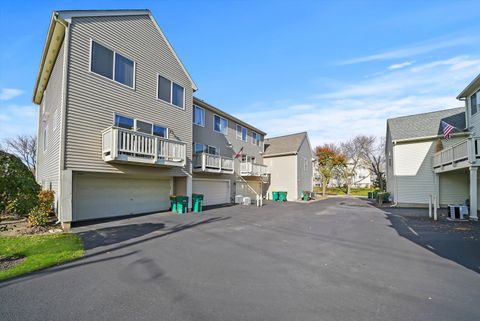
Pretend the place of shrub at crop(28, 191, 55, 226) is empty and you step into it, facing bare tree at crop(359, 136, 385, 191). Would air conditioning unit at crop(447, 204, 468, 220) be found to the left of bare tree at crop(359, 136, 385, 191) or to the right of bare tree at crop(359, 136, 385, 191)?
right

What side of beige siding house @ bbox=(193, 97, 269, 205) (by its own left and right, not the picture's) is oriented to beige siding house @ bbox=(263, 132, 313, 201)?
left

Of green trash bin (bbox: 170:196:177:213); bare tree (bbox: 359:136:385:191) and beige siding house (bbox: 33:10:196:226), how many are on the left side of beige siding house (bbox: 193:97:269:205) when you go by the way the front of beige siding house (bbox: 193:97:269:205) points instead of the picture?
1

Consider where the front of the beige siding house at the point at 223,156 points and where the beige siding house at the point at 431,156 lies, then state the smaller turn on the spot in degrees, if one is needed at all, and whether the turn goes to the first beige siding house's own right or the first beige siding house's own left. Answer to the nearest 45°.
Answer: approximately 45° to the first beige siding house's own left

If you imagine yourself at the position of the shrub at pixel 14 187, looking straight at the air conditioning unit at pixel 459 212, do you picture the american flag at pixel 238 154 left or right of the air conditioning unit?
left

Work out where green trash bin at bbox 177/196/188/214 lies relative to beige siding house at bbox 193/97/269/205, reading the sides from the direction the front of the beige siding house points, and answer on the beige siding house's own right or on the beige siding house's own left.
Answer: on the beige siding house's own right

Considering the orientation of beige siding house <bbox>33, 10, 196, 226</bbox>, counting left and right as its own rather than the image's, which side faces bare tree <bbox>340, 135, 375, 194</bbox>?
left

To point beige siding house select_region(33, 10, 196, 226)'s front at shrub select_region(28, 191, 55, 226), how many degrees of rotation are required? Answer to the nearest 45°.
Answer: approximately 90° to its right

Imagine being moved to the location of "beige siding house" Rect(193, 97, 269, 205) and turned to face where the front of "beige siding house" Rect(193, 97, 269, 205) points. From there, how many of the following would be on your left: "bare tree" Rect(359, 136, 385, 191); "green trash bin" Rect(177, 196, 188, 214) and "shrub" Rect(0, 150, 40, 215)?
1

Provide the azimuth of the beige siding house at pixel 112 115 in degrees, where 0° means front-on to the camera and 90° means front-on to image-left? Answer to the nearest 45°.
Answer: approximately 315°

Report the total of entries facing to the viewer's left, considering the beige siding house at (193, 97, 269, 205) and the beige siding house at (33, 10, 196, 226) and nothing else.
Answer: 0

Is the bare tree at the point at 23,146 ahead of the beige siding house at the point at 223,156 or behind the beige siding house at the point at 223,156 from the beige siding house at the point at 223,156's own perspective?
behind
